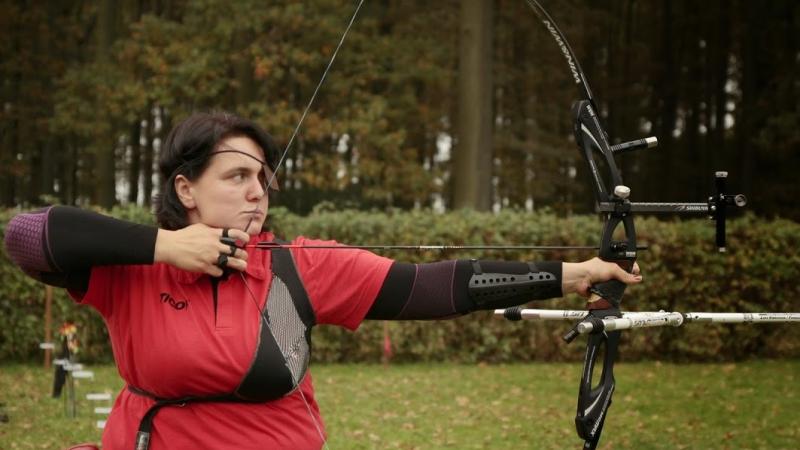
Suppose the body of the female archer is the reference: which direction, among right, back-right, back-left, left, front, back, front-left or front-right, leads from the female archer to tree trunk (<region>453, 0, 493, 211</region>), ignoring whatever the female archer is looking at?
back

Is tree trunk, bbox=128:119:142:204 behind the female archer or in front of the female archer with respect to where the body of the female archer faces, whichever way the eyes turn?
behind

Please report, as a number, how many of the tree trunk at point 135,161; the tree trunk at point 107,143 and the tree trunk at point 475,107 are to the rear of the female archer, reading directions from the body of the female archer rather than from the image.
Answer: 3

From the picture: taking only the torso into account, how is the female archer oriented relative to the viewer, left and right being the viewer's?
facing the viewer

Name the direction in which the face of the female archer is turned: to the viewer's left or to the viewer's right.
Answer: to the viewer's right

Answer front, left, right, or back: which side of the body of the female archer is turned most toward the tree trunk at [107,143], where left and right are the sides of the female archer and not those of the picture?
back

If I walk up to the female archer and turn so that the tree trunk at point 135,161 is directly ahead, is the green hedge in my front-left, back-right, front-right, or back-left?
front-right

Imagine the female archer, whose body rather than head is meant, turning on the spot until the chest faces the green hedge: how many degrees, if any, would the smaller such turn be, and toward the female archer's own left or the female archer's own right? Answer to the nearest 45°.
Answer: approximately 180°

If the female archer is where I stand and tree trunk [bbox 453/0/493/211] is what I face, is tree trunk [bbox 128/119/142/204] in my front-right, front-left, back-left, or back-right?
front-left
